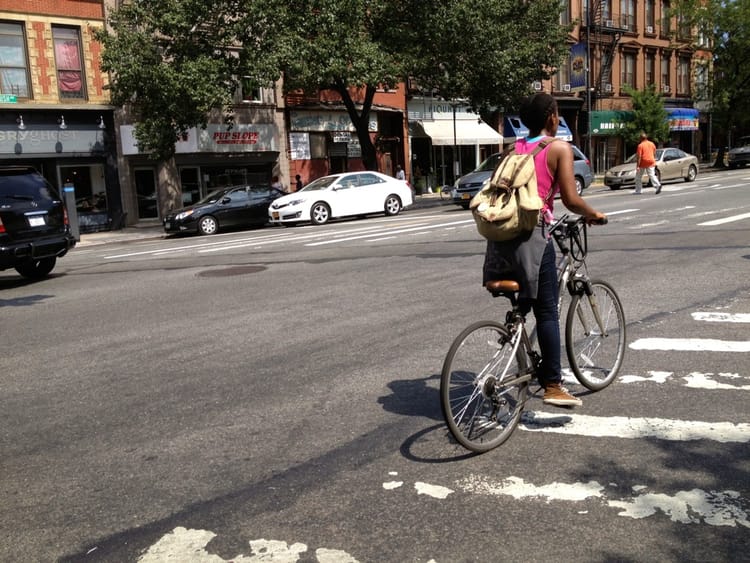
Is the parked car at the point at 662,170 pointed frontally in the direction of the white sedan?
yes

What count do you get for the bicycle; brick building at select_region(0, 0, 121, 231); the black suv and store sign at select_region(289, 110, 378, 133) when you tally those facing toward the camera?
2

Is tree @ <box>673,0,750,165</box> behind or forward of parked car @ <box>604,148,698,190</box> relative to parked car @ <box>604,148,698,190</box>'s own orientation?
behind

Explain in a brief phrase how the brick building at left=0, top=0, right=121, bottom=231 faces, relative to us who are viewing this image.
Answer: facing the viewer

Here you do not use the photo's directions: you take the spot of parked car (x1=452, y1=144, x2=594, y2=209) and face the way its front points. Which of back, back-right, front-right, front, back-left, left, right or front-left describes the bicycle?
front-left

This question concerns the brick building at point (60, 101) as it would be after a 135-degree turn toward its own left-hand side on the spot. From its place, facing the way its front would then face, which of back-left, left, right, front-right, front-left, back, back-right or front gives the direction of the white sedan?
right

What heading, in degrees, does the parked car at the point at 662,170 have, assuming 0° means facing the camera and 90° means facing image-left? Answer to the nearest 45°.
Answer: approximately 45°

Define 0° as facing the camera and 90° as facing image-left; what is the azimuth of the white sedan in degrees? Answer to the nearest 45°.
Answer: approximately 45°

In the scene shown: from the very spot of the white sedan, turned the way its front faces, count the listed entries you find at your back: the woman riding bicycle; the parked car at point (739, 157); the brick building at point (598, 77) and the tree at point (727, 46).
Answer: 3

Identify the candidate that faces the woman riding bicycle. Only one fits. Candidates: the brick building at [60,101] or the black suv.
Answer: the brick building

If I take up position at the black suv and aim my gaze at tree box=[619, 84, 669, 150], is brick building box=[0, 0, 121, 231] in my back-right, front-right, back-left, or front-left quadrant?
front-left

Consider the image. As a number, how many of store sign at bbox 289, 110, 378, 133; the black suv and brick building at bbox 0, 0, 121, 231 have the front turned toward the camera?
2

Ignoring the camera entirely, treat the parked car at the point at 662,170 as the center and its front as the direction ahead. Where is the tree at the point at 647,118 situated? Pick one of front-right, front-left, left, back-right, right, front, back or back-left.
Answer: back-right

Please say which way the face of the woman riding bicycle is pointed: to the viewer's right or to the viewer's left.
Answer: to the viewer's right

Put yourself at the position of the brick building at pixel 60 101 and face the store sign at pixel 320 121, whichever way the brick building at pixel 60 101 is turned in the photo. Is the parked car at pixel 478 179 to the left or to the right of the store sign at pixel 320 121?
right

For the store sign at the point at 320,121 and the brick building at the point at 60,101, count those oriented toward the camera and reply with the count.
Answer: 2

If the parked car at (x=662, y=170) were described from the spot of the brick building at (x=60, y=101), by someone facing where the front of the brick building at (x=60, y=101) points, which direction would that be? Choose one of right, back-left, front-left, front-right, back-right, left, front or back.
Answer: left

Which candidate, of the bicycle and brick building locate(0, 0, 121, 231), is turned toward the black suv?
the brick building

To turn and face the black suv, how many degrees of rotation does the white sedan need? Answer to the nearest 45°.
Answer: approximately 45° to its left
